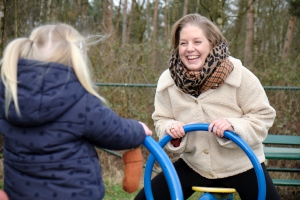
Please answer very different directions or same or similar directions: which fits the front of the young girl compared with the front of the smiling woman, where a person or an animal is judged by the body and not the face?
very different directions

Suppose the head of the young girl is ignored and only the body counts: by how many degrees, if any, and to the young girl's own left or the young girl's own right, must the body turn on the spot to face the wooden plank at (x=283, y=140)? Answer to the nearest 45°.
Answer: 0° — they already face it

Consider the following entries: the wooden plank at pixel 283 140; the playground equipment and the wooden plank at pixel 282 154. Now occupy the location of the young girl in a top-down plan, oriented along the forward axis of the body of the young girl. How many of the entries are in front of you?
3

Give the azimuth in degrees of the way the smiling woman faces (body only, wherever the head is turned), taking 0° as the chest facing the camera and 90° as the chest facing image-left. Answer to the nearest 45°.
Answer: approximately 45°

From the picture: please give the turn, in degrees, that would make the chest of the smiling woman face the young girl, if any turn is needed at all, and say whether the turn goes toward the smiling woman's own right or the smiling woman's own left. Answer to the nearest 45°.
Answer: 0° — they already face them

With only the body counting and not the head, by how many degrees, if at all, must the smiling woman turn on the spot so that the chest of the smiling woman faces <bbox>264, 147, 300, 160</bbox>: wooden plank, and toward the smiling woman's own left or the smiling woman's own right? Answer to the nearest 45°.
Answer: approximately 180°

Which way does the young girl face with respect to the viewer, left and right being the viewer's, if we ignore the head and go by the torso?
facing away from the viewer and to the right of the viewer

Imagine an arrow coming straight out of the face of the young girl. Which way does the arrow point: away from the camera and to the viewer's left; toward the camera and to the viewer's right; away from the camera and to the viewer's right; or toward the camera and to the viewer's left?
away from the camera and to the viewer's right

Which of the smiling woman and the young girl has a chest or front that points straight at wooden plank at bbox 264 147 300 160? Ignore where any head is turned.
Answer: the young girl
